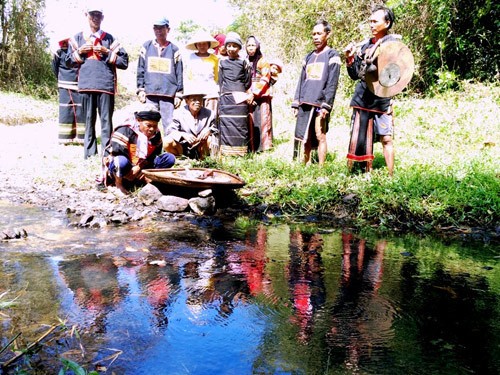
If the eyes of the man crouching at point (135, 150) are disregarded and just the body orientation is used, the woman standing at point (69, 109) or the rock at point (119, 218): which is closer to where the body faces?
the rock

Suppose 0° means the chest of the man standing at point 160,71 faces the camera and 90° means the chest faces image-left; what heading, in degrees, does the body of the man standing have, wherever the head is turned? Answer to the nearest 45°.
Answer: approximately 0°

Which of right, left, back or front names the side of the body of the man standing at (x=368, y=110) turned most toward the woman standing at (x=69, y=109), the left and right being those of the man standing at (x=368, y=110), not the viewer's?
right

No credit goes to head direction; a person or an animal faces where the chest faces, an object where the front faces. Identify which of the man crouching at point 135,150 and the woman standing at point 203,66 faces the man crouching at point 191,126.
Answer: the woman standing

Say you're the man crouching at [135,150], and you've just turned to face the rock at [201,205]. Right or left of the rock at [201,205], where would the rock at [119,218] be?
right

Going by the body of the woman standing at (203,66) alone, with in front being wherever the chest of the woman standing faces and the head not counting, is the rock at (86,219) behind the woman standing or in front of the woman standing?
in front

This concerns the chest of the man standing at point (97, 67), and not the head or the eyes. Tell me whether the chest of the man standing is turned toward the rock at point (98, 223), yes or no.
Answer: yes

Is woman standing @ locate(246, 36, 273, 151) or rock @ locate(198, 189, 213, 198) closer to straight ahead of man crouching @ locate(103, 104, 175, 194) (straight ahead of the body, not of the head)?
the rock

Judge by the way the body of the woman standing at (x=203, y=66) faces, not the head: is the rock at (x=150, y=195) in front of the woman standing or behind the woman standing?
in front
